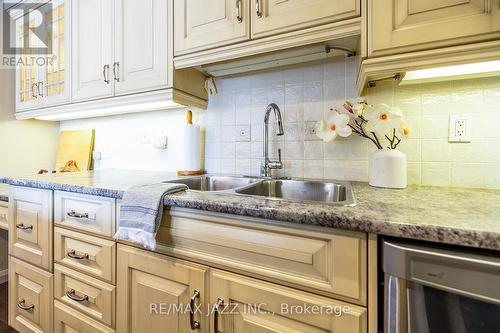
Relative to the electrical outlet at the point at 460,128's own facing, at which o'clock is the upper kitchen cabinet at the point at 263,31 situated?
The upper kitchen cabinet is roughly at 2 o'clock from the electrical outlet.

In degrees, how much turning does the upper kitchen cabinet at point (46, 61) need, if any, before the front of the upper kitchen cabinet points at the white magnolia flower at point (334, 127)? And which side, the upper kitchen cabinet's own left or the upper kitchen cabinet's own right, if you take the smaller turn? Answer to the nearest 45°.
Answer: approximately 90° to the upper kitchen cabinet's own left

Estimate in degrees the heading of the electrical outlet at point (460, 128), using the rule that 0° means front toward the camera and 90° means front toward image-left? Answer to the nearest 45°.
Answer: approximately 0°

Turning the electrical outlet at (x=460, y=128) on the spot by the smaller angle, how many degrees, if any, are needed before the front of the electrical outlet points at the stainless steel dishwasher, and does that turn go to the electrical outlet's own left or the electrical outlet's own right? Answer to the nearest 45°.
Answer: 0° — it already faces it

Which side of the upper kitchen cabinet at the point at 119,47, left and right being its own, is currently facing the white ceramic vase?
left

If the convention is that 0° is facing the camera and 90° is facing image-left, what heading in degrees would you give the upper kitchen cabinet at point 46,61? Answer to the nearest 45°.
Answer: approximately 45°
